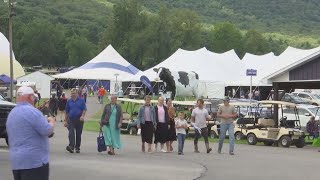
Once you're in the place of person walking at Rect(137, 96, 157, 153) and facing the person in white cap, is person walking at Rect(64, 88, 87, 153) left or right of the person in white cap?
right

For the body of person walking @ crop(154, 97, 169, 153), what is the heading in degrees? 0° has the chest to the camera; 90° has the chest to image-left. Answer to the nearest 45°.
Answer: approximately 0°

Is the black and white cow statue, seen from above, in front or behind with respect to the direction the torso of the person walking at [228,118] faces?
behind

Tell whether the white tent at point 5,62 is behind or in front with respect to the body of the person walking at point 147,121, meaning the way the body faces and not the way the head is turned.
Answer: behind

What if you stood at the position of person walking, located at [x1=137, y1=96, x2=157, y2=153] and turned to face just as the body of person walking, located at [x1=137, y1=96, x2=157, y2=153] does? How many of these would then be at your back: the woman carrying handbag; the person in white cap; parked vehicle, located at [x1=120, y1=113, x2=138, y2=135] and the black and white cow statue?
2

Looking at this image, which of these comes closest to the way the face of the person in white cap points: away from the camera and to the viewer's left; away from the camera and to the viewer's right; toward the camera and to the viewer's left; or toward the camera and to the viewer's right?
away from the camera and to the viewer's right

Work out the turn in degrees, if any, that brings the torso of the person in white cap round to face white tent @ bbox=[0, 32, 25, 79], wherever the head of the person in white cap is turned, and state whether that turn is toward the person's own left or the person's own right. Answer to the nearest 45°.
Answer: approximately 45° to the person's own left
